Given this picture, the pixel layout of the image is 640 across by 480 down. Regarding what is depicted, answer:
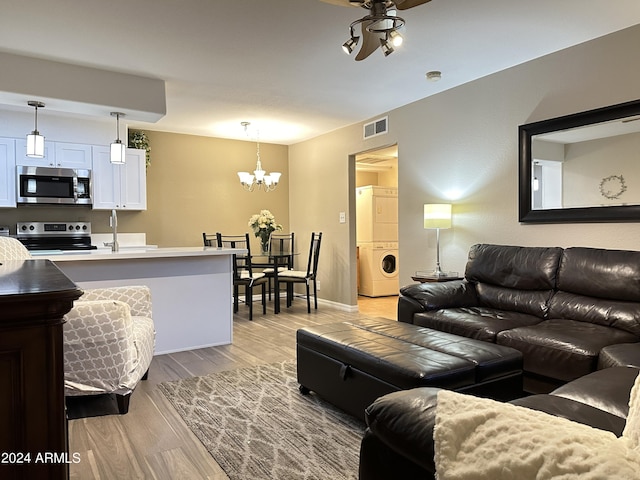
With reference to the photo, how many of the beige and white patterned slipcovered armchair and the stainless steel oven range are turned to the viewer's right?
1

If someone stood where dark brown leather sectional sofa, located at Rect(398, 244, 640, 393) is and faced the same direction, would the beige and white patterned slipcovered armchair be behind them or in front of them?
in front

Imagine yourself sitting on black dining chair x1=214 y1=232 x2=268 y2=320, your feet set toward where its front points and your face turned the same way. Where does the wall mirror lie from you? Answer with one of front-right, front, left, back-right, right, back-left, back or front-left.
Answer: right

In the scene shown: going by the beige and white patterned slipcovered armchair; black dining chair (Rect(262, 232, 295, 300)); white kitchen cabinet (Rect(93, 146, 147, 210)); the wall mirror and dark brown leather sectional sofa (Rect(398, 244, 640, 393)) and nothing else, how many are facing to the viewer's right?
1

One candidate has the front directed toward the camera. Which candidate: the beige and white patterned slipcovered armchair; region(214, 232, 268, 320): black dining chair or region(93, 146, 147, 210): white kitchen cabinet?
the white kitchen cabinet

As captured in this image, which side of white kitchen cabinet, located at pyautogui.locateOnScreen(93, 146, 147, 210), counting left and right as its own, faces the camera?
front

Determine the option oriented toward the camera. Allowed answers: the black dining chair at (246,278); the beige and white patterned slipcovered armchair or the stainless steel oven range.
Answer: the stainless steel oven range

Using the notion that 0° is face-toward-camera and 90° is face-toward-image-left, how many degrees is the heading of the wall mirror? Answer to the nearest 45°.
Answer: approximately 45°

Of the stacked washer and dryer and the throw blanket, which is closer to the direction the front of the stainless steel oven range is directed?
the throw blanket

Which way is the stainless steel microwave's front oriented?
toward the camera

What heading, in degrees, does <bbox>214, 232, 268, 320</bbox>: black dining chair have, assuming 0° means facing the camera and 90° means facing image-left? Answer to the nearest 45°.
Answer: approximately 225°

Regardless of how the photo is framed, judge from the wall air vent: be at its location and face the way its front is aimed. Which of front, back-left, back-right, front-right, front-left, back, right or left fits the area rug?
front-left

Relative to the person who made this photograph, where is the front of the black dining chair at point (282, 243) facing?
facing the viewer and to the left of the viewer

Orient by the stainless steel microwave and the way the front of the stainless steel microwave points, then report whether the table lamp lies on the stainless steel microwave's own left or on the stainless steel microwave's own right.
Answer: on the stainless steel microwave's own left
